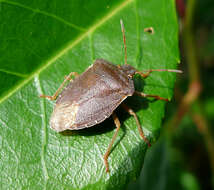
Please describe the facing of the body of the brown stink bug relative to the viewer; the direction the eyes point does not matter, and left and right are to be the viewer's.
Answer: facing away from the viewer and to the right of the viewer
